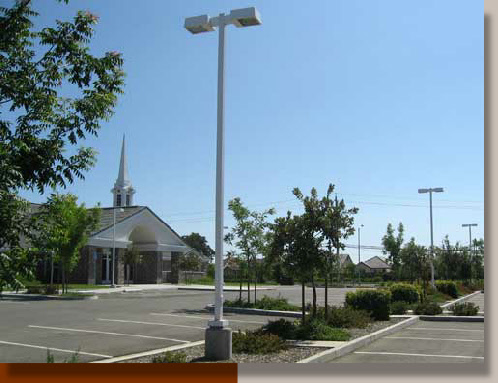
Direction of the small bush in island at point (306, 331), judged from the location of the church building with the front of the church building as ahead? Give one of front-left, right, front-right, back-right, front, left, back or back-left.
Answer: front-right

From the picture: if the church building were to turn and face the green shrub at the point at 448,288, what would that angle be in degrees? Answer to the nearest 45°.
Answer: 0° — it already faces it

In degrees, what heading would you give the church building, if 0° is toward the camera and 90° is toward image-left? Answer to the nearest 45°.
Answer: approximately 315°

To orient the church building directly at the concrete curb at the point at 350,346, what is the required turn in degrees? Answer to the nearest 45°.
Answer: approximately 45° to its right

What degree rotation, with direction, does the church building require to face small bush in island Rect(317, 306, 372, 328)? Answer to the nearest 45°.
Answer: approximately 45° to its right
